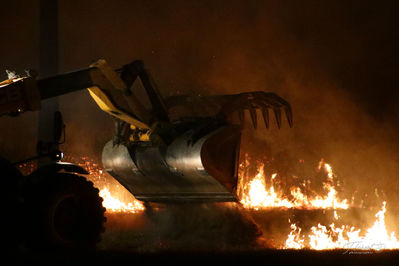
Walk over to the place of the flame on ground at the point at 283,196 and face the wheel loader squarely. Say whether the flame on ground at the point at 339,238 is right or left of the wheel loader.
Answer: left

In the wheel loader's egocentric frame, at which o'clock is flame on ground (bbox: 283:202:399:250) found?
The flame on ground is roughly at 12 o'clock from the wheel loader.

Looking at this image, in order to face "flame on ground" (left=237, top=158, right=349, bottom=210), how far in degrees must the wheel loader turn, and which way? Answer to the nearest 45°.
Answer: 0° — it already faces it

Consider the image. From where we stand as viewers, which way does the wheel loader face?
facing away from the viewer and to the right of the viewer

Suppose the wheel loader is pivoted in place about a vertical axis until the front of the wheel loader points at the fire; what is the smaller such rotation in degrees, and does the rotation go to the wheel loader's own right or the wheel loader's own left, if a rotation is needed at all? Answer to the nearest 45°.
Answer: approximately 45° to the wheel loader's own left
